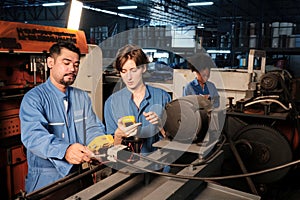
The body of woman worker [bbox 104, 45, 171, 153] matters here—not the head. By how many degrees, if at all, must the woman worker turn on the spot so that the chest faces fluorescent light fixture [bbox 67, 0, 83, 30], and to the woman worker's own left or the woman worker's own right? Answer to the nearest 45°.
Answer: approximately 180°

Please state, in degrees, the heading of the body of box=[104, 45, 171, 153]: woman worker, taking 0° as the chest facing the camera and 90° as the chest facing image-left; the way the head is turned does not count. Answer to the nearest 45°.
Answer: approximately 0°
